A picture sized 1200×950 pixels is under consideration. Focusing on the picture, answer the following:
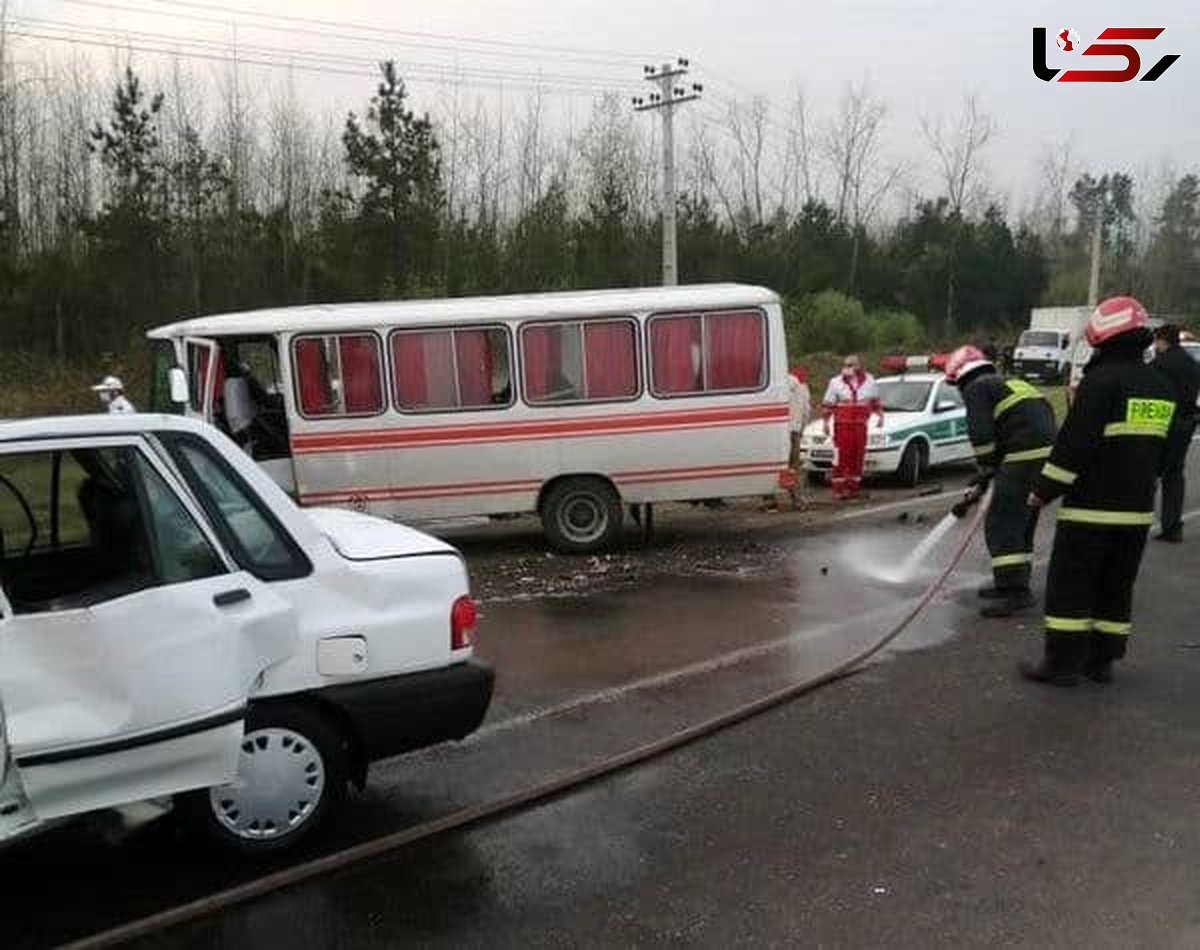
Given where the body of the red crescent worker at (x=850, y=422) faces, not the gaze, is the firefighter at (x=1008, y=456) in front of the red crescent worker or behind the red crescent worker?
in front

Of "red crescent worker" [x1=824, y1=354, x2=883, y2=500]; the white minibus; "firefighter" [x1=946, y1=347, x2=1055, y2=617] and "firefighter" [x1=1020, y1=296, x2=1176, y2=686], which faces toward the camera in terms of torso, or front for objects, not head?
the red crescent worker

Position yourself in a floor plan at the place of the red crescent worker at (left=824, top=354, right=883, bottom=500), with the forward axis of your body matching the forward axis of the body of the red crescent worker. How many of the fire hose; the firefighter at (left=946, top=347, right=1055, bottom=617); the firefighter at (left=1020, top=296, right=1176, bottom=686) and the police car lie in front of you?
3

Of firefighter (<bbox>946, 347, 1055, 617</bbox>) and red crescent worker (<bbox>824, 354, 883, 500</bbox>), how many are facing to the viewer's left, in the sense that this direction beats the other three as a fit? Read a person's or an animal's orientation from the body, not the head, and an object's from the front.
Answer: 1

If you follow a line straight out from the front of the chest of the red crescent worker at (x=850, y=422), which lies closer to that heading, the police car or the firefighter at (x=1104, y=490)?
the firefighter

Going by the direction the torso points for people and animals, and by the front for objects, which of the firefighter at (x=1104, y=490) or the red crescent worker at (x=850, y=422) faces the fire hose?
the red crescent worker

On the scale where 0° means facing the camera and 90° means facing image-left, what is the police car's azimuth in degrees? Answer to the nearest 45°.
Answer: approximately 45°

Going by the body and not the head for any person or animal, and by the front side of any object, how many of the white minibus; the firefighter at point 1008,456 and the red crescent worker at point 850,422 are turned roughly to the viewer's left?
2

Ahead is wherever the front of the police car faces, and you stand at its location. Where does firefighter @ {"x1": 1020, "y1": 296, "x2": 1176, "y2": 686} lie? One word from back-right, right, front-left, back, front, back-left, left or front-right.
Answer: front-left

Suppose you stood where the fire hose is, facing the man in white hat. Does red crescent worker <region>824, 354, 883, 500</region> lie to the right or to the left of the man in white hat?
right

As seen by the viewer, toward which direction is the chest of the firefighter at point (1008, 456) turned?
to the viewer's left

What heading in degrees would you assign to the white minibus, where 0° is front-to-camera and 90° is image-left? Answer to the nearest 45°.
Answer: approximately 90°

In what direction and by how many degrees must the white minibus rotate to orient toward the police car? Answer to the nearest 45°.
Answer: approximately 135° to its right

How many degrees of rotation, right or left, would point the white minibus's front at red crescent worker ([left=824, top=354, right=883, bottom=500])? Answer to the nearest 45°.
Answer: approximately 135° to its right

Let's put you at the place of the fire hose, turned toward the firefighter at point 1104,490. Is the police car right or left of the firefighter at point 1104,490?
left

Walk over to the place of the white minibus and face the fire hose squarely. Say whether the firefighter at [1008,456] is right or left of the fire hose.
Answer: left
